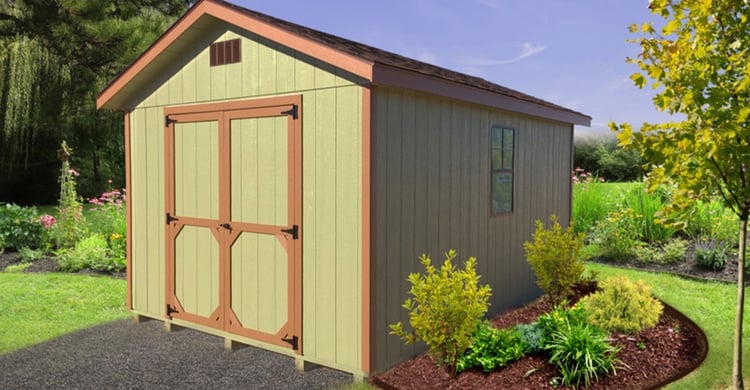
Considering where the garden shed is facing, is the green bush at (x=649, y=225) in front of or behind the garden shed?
behind

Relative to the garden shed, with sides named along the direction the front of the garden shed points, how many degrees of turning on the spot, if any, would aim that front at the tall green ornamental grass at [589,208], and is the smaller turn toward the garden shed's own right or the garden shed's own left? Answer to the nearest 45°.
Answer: approximately 180°

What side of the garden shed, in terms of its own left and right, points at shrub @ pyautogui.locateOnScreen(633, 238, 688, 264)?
back

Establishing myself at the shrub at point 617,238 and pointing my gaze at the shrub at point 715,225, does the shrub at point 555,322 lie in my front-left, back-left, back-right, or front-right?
back-right

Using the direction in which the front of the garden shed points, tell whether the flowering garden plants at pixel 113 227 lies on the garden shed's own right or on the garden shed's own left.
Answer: on the garden shed's own right

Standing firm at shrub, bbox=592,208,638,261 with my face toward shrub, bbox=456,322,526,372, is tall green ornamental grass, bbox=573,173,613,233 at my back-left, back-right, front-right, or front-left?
back-right

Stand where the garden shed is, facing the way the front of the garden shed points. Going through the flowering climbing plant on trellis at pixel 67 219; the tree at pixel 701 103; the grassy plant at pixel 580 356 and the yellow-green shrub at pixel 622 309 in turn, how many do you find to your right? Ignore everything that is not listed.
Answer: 1

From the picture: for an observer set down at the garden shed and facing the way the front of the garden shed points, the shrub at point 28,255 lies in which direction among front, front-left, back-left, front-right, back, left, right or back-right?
right

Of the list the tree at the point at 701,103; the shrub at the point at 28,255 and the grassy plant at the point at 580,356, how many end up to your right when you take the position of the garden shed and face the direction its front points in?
1

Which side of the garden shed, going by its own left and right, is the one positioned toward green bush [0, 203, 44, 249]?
right

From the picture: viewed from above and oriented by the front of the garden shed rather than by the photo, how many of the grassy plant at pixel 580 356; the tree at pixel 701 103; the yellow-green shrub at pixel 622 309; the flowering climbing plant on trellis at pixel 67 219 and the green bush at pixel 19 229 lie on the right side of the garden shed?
2

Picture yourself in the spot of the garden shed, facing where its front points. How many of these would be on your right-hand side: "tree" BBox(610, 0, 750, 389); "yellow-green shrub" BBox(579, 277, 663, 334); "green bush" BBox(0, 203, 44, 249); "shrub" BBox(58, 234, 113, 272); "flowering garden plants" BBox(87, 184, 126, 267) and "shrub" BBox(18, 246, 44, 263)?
4

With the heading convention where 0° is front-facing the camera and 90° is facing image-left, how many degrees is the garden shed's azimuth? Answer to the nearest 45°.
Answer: approximately 45°

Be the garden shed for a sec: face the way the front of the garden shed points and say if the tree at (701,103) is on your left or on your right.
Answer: on your left

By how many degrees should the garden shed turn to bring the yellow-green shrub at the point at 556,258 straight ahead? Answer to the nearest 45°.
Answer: approximately 135° to its left

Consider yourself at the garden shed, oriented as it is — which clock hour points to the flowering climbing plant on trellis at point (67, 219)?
The flowering climbing plant on trellis is roughly at 3 o'clock from the garden shed.
